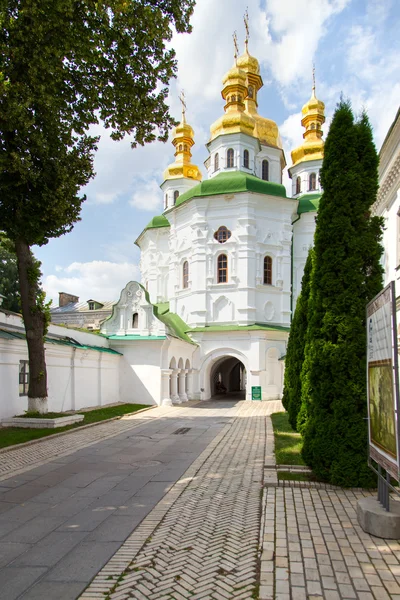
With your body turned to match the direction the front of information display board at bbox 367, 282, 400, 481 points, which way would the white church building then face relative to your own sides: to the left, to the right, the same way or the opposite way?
to the left

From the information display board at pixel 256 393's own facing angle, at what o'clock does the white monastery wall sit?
The white monastery wall is roughly at 1 o'clock from the information display board.

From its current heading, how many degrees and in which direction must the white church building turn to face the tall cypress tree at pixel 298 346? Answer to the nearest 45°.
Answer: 0° — it already faces it

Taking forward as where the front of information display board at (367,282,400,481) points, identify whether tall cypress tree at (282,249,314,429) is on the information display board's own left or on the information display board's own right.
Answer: on the information display board's own right

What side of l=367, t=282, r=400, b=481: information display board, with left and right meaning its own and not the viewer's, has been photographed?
left

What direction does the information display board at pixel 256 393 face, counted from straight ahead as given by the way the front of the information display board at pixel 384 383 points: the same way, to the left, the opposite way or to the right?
to the left

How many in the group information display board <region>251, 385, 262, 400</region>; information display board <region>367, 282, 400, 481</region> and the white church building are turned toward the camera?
2

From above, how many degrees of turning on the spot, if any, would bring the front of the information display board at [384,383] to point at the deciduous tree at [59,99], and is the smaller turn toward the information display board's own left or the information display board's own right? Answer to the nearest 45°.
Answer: approximately 45° to the information display board's own right

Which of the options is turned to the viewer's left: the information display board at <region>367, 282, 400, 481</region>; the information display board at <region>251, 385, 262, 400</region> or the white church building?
the information display board at <region>367, 282, 400, 481</region>

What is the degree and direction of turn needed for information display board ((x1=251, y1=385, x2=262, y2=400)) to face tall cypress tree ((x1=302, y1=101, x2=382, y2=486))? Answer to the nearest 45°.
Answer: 0° — it already faces it

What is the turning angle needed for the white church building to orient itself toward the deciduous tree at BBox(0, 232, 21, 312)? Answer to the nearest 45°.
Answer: approximately 135° to its right

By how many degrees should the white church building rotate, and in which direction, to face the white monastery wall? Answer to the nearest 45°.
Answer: approximately 45° to its right
